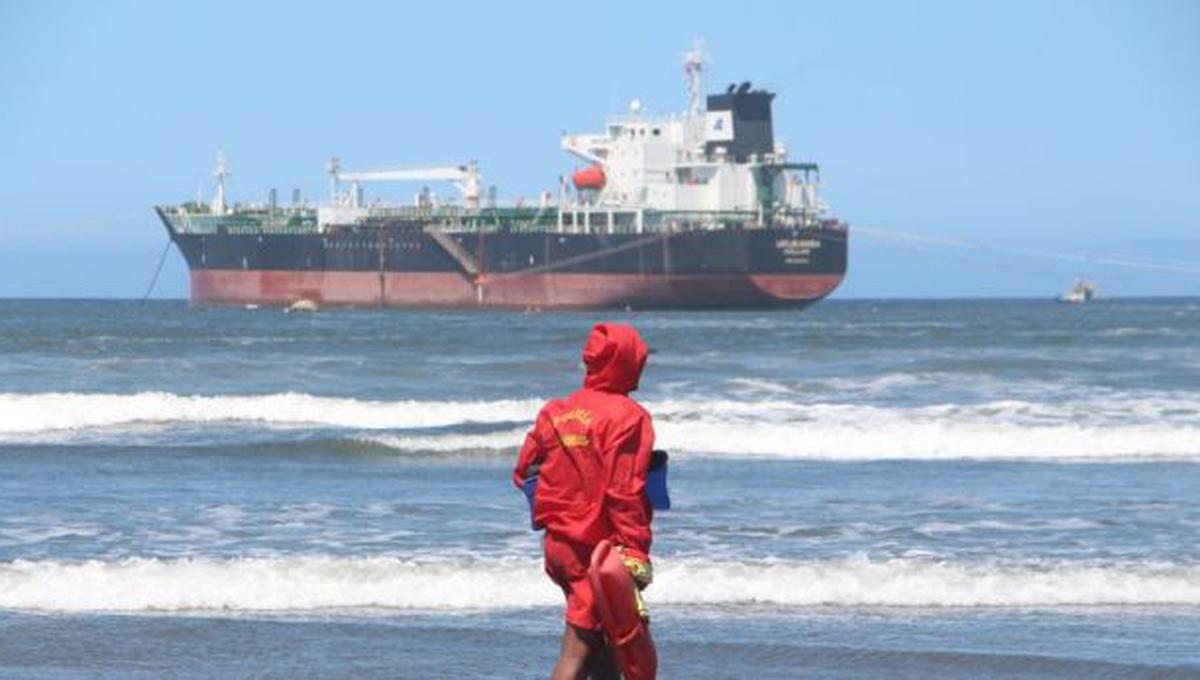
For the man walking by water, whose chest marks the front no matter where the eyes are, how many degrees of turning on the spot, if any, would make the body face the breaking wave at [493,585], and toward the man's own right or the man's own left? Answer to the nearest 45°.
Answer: approximately 45° to the man's own left

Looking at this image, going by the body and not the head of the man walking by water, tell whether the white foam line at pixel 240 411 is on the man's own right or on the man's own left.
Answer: on the man's own left

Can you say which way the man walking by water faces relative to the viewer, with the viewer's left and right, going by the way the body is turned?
facing away from the viewer and to the right of the viewer

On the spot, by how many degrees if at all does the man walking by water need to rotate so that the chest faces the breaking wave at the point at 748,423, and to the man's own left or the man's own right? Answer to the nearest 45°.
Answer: approximately 45° to the man's own left
